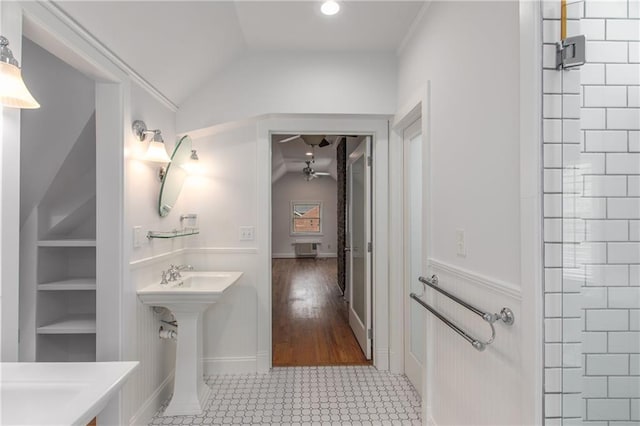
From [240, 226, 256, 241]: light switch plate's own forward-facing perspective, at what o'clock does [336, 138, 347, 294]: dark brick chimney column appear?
The dark brick chimney column is roughly at 7 o'clock from the light switch plate.

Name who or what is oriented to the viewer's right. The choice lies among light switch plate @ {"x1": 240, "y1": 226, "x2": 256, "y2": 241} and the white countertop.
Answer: the white countertop

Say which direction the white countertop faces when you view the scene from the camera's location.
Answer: facing to the right of the viewer

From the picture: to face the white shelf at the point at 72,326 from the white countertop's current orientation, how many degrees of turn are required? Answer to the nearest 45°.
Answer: approximately 90° to its left

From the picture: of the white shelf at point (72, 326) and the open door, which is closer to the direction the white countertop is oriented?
the open door

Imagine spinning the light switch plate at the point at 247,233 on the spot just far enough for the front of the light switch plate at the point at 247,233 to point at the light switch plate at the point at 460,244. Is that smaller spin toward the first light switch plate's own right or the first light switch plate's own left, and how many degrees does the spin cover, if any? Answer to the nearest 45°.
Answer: approximately 45° to the first light switch plate's own left

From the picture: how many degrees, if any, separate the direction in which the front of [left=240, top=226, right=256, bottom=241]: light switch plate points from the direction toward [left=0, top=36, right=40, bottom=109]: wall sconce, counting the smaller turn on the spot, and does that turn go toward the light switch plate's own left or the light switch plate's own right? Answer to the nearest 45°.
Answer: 0° — it already faces it

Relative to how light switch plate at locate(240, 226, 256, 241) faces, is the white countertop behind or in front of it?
in front

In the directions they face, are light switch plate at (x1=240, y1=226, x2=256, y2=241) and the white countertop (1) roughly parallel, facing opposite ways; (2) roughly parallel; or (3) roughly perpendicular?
roughly perpendicular

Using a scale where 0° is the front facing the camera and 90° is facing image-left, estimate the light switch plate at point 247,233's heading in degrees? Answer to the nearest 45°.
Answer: approximately 0°

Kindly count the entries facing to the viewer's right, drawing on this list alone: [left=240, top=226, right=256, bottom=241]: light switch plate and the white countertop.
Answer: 1

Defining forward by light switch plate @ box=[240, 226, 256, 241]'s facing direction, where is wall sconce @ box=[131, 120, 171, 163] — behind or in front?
in front

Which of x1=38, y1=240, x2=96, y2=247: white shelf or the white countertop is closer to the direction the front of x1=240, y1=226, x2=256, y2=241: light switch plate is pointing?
the white countertop

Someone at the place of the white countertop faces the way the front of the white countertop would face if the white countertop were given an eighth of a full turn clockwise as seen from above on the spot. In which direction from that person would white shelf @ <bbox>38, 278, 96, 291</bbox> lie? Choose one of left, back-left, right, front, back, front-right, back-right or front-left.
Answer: back-left

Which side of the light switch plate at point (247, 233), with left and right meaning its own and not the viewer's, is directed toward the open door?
left
